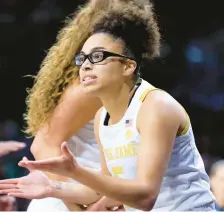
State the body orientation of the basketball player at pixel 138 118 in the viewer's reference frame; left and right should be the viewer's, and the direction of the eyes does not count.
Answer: facing the viewer and to the left of the viewer
